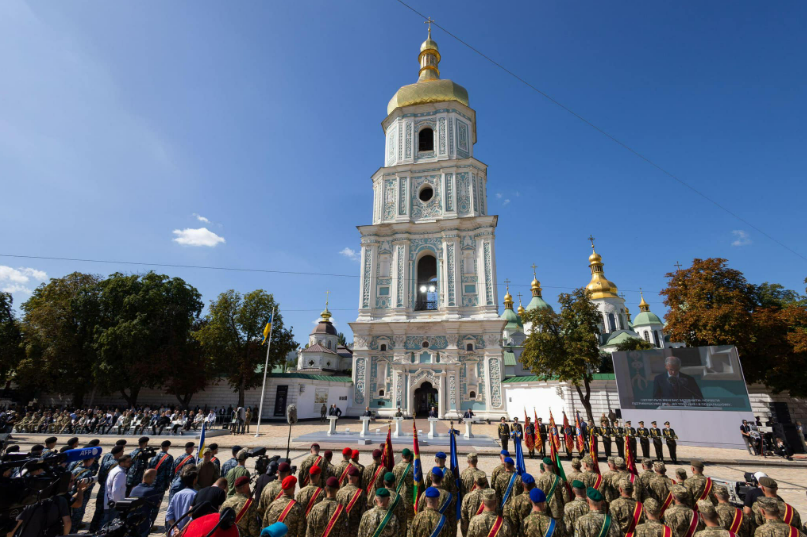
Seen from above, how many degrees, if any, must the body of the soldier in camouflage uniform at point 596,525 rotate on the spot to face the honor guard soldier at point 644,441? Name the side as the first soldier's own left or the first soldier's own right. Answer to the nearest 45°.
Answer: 0° — they already face them

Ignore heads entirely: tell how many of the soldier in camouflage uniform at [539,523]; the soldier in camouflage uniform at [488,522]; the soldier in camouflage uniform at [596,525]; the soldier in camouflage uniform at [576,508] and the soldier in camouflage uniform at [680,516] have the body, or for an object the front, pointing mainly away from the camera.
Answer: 5

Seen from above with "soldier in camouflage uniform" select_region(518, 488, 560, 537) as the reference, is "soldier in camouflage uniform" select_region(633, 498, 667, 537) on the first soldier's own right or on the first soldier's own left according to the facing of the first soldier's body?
on the first soldier's own right

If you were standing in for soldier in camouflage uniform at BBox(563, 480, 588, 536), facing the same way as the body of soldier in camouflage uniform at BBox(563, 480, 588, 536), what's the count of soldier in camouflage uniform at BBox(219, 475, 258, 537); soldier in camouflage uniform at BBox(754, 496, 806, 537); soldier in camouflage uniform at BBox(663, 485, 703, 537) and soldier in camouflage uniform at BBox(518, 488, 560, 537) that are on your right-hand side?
2

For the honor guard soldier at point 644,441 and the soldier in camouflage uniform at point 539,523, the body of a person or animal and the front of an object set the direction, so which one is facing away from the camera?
the soldier in camouflage uniform

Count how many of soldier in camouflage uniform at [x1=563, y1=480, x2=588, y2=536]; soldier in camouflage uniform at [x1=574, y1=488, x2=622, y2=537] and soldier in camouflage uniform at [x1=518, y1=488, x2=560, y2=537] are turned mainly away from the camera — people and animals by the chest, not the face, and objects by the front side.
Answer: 3

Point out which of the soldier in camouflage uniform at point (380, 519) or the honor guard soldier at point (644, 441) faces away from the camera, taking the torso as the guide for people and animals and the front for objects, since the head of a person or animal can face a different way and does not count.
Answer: the soldier in camouflage uniform

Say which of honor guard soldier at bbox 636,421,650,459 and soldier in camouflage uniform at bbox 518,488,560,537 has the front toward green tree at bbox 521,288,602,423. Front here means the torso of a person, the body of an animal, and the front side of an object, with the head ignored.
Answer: the soldier in camouflage uniform

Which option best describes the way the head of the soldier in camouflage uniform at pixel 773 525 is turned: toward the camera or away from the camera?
away from the camera

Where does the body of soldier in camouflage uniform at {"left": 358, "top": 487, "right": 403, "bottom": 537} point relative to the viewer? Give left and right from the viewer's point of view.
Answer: facing away from the viewer

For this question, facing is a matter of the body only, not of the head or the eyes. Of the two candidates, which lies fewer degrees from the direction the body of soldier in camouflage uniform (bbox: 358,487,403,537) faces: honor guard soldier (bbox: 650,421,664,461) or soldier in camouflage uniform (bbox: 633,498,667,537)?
the honor guard soldier

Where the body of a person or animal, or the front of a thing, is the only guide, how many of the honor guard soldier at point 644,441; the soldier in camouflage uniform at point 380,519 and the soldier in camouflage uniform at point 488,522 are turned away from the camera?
2

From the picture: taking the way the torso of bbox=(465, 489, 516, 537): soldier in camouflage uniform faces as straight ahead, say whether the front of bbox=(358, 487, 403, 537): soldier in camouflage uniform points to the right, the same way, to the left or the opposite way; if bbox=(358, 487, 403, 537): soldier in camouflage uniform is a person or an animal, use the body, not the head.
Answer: the same way

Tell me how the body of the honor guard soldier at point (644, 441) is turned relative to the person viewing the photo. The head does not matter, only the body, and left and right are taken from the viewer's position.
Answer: facing the viewer and to the left of the viewer

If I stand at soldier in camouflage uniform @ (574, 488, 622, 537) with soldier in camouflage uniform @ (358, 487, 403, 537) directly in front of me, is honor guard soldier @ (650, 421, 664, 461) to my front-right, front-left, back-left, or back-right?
back-right

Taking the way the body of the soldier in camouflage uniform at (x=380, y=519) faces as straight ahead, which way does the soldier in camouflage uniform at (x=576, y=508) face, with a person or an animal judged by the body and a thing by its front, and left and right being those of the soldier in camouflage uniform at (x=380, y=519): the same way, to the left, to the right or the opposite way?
the same way

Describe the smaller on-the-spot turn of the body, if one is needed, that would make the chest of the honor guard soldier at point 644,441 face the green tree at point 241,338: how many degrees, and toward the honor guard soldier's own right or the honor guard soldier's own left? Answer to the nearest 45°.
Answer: approximately 45° to the honor guard soldier's own right

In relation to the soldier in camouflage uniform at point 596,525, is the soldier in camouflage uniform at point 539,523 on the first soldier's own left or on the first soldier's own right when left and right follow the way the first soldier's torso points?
on the first soldier's own left

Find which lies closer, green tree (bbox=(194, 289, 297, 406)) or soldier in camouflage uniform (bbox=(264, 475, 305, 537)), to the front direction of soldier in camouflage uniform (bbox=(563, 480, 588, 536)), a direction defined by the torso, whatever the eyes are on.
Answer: the green tree

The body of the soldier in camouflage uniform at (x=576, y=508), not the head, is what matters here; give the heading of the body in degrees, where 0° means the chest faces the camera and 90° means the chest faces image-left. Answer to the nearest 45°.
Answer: approximately 180°

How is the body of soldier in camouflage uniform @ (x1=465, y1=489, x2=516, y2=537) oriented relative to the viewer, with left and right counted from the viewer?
facing away from the viewer

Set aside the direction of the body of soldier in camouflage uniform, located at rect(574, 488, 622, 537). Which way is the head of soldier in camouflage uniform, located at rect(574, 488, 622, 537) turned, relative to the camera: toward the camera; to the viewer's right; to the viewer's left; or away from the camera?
away from the camera
